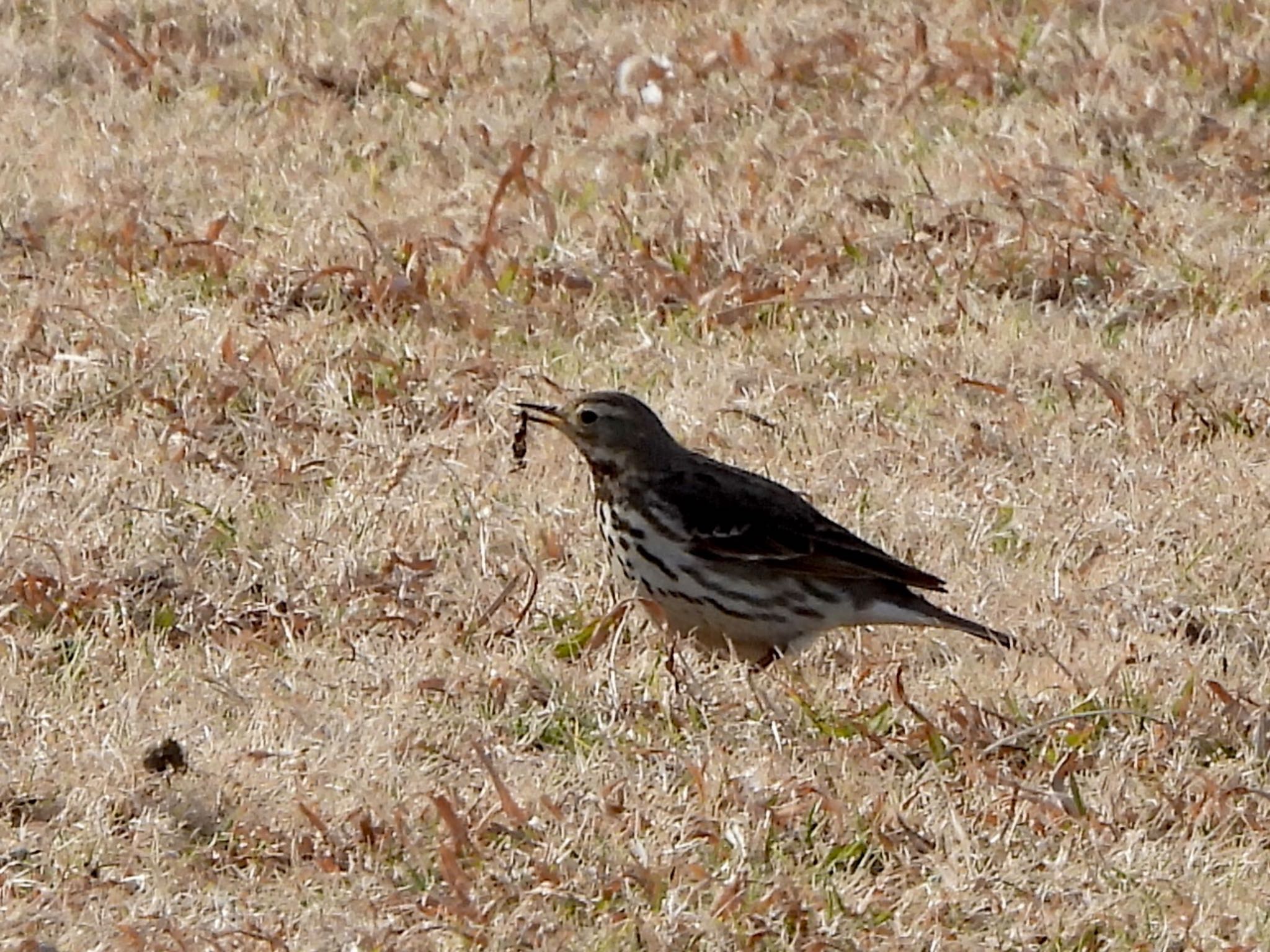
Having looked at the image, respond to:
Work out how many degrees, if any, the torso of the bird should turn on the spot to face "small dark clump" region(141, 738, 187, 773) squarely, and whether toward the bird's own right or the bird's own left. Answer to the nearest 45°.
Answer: approximately 45° to the bird's own left

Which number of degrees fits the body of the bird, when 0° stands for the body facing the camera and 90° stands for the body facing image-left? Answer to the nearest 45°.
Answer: approximately 90°
